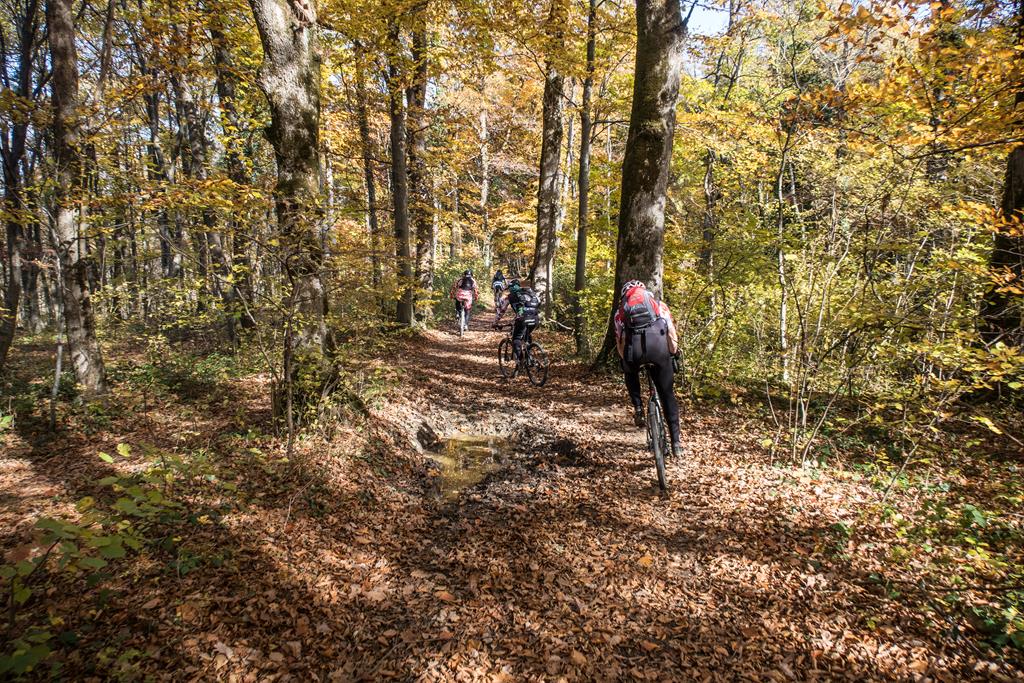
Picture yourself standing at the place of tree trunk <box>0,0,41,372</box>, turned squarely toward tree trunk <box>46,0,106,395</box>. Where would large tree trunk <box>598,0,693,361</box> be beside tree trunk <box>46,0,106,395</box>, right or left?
left

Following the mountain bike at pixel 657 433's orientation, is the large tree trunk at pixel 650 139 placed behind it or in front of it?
in front

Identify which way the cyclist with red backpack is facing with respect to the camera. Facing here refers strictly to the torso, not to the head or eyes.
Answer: away from the camera

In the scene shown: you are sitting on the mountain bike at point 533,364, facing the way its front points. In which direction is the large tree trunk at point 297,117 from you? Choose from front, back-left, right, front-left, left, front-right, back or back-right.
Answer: left

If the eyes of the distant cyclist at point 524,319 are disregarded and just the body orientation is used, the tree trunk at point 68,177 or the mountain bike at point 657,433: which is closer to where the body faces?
the tree trunk

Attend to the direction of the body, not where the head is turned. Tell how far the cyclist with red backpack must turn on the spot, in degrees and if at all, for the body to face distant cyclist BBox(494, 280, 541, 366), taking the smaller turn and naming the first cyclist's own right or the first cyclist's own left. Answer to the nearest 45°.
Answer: approximately 45° to the first cyclist's own left

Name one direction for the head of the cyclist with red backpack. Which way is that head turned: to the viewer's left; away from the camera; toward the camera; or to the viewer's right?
away from the camera

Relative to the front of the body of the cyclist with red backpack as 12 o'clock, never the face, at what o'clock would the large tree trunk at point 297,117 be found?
The large tree trunk is roughly at 9 o'clock from the cyclist with red backpack.

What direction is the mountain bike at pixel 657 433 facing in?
away from the camera

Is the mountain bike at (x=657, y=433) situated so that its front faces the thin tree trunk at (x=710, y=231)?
yes

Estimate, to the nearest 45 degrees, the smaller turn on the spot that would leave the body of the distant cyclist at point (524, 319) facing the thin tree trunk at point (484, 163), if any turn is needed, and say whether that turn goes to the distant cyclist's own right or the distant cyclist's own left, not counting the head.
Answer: approximately 45° to the distant cyclist's own right

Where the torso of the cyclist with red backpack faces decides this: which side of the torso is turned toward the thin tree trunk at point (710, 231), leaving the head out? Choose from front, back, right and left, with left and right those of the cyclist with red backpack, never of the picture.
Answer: front

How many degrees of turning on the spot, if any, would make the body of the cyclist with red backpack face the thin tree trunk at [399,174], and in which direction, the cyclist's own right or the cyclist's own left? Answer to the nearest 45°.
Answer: approximately 45° to the cyclist's own left

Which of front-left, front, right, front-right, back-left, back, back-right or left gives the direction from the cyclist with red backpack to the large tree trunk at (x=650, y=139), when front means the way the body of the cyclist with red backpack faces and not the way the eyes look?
front

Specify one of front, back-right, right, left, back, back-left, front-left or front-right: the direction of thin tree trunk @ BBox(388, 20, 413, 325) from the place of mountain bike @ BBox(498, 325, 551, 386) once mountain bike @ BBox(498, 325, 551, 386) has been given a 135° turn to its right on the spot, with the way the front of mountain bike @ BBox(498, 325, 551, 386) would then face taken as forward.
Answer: back-left

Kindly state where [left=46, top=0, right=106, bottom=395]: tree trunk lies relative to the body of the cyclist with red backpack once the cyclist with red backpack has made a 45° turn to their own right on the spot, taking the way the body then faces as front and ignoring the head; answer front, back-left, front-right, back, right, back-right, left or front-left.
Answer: back-left

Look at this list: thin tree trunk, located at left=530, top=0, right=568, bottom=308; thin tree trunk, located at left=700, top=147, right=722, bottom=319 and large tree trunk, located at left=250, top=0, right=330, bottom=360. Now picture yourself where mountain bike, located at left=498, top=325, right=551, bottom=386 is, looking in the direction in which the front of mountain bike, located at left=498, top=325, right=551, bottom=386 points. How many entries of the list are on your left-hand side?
1

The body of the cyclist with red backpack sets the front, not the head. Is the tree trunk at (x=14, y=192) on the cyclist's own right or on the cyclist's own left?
on the cyclist's own left
